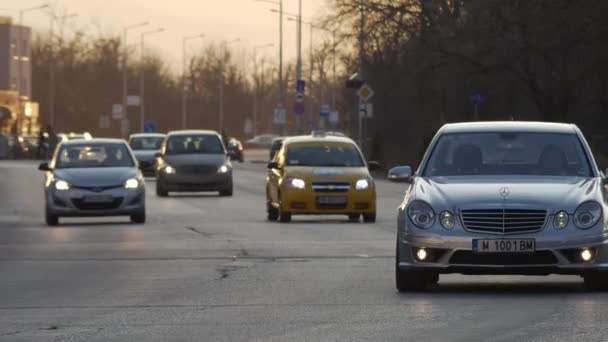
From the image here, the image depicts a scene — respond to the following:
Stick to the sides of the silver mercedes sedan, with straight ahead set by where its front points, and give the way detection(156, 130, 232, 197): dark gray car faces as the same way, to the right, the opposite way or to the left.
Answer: the same way

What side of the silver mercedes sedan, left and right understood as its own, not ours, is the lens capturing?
front

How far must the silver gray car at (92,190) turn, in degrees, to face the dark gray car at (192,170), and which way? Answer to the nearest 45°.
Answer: approximately 180°

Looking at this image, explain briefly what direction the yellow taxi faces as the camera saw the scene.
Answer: facing the viewer

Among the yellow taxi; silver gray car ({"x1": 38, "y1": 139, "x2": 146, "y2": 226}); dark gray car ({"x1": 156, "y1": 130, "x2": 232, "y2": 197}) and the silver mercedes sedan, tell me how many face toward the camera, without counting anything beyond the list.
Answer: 4

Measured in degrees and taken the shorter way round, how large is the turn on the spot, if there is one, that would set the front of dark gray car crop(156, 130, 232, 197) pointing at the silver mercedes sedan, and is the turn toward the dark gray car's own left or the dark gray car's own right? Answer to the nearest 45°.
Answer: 0° — it already faces it

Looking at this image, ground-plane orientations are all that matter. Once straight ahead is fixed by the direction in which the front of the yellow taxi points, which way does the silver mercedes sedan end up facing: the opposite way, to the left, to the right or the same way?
the same way

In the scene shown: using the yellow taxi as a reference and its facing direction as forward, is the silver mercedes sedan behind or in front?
in front

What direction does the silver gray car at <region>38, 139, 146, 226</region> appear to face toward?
toward the camera

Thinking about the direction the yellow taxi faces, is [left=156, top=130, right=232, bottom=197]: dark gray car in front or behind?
behind
